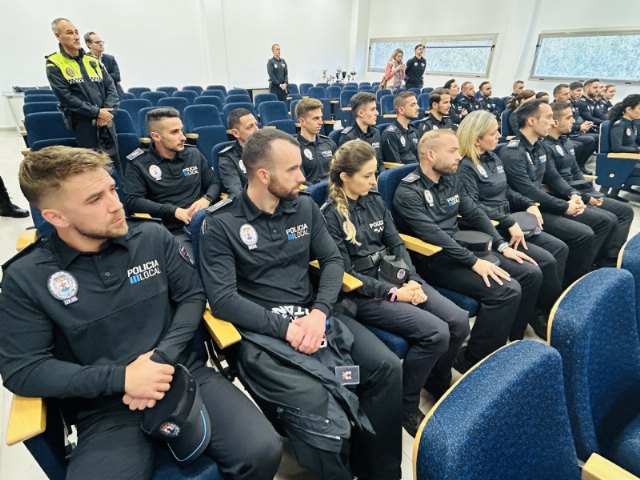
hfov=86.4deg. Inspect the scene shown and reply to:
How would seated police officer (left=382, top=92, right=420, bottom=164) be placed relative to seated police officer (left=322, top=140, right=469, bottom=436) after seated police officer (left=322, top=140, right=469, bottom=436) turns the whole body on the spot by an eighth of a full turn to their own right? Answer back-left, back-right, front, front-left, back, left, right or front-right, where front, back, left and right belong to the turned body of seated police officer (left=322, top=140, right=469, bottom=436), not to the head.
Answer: back
